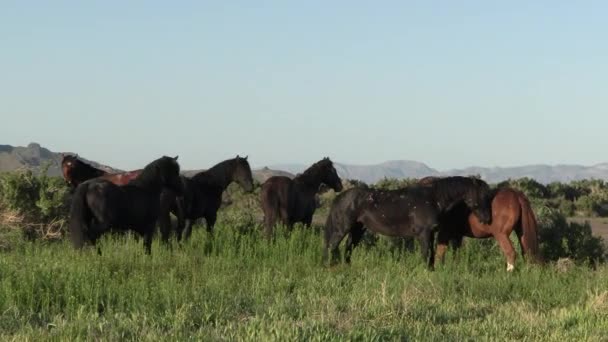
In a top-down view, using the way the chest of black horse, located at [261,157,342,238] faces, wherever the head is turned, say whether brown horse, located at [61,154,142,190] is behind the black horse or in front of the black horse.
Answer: behind

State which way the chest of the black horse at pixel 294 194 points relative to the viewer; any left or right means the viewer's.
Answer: facing away from the viewer and to the right of the viewer

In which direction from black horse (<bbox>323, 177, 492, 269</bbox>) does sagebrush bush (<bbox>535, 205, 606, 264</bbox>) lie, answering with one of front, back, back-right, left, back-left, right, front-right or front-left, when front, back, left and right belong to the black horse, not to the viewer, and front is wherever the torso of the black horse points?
front-left

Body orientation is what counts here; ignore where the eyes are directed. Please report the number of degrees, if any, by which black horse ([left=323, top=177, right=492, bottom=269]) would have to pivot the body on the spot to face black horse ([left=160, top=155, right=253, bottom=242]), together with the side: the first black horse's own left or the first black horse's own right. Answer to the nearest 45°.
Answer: approximately 135° to the first black horse's own left

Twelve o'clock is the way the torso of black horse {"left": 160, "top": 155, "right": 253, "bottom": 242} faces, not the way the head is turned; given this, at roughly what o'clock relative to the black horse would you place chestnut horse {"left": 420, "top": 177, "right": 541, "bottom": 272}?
The chestnut horse is roughly at 1 o'clock from the black horse.

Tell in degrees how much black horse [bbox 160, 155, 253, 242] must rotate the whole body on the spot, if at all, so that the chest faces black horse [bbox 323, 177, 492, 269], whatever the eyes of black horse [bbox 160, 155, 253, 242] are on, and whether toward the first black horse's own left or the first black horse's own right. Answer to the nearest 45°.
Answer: approximately 45° to the first black horse's own right

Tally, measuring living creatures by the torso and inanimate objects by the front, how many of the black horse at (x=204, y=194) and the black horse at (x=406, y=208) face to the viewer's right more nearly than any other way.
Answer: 2

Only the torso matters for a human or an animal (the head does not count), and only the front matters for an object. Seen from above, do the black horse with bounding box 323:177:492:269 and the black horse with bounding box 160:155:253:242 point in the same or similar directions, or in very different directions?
same or similar directions

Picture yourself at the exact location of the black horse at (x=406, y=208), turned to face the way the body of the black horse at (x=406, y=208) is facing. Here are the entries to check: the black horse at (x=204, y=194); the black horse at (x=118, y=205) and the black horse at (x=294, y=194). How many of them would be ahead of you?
0

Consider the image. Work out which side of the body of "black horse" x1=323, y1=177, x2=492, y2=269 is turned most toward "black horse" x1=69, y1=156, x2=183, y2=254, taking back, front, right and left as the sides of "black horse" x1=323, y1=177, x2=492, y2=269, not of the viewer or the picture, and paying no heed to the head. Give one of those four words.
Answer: back

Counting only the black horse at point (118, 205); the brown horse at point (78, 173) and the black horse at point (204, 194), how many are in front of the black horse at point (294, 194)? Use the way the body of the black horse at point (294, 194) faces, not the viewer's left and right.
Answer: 0

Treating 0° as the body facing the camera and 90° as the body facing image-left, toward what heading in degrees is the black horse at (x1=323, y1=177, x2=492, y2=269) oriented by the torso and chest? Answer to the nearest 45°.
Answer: approximately 270°

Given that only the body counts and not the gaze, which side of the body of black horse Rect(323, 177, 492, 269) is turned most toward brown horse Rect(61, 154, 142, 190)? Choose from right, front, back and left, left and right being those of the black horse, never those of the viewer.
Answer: back

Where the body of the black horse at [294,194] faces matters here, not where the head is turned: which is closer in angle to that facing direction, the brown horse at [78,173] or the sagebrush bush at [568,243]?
the sagebrush bush

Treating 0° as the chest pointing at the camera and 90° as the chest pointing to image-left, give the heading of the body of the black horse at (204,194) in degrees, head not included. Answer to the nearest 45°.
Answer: approximately 270°
